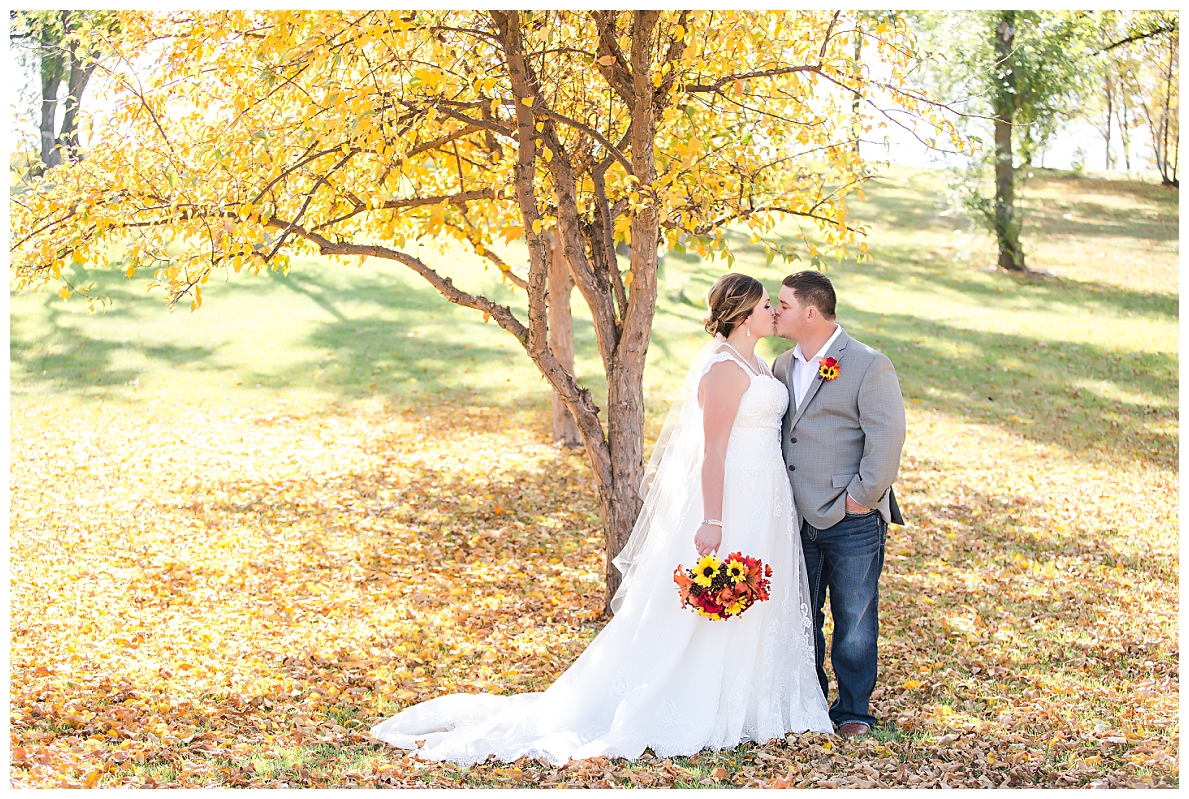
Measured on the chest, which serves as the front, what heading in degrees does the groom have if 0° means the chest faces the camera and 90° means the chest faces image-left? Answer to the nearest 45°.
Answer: approximately 45°

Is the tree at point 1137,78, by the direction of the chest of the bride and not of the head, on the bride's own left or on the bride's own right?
on the bride's own left

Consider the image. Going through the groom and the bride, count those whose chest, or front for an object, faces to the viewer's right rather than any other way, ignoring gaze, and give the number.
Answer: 1

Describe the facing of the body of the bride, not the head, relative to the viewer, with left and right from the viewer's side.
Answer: facing to the right of the viewer

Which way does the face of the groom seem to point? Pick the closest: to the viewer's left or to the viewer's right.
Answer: to the viewer's left

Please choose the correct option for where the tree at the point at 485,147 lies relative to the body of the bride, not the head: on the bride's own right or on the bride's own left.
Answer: on the bride's own left

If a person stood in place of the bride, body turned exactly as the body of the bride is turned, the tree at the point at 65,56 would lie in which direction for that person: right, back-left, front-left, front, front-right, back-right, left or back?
back-left

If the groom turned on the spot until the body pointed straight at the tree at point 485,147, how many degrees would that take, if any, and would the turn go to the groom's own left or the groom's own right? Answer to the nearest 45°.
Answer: approximately 90° to the groom's own right

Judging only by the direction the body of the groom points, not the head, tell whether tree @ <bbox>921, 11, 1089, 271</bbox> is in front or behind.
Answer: behind
